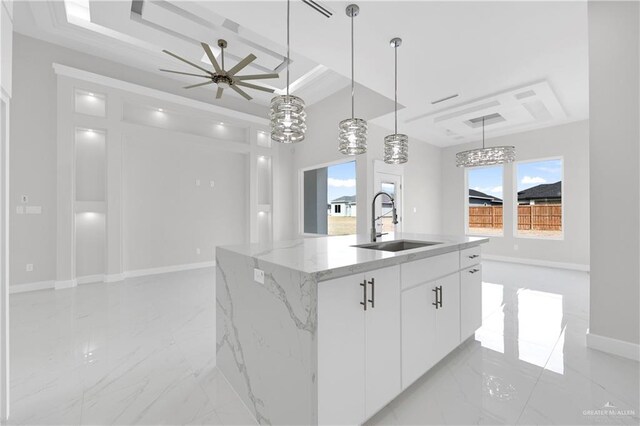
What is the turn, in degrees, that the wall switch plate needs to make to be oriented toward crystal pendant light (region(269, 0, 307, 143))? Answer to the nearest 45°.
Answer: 0° — it already faces it

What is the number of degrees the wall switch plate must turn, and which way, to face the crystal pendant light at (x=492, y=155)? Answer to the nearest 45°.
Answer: approximately 45° to its left

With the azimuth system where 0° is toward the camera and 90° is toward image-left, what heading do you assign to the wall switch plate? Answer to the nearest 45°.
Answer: approximately 0°

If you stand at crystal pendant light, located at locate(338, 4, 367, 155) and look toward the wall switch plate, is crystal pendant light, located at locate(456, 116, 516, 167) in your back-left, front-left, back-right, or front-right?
back-right

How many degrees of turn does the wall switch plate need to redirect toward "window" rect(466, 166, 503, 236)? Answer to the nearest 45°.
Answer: approximately 45° to its left

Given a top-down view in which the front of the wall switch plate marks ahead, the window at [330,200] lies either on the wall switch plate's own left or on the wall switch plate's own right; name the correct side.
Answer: on the wall switch plate's own left

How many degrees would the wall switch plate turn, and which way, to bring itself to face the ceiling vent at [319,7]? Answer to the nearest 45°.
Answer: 0° — it already faces it
